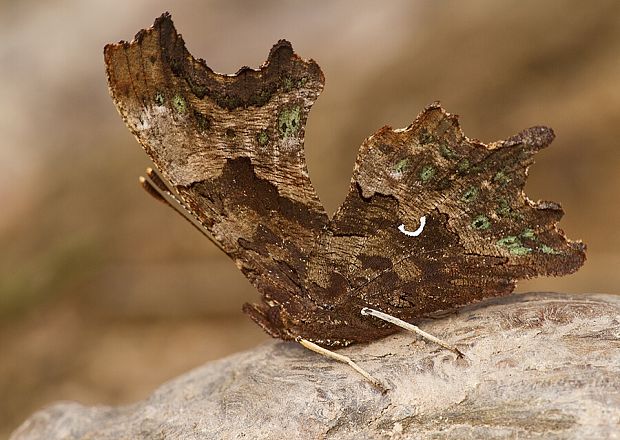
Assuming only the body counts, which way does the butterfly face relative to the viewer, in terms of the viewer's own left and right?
facing to the left of the viewer
